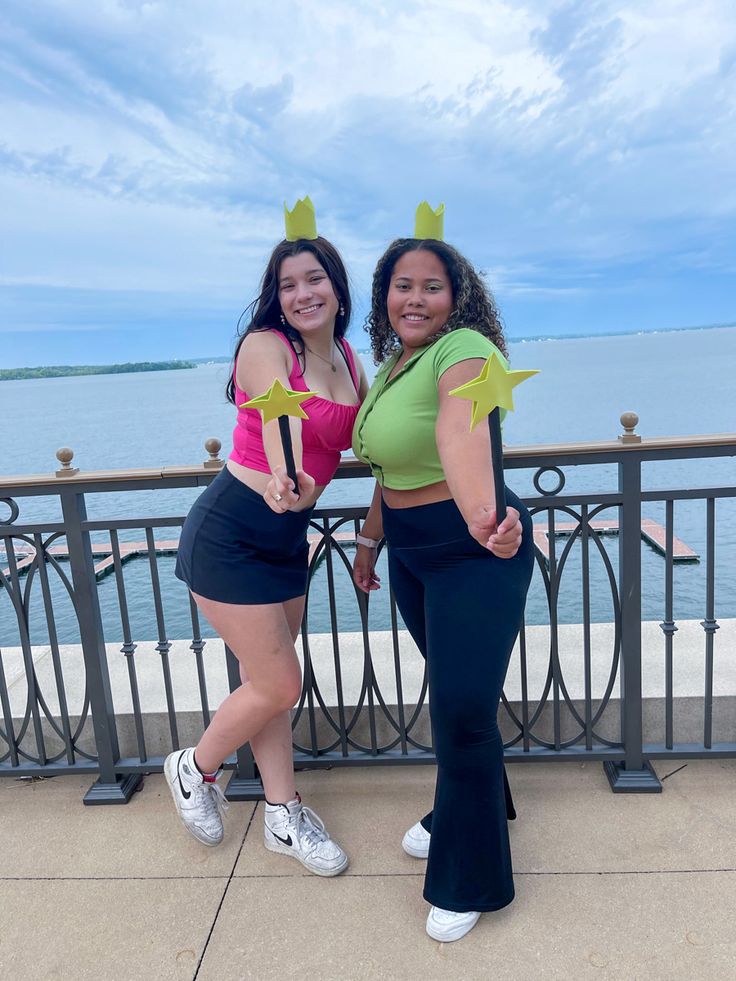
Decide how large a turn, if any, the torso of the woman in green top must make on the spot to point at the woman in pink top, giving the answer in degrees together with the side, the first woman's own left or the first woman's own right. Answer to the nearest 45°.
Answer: approximately 45° to the first woman's own right

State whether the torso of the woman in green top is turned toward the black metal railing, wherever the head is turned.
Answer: no

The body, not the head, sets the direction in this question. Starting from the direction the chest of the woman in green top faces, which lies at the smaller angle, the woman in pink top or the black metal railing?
the woman in pink top

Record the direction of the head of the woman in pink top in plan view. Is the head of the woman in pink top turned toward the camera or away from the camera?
toward the camera

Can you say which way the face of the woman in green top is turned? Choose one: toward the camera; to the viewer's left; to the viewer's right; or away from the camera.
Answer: toward the camera

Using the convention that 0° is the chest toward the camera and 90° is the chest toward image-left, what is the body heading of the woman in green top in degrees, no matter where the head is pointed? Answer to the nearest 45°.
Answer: approximately 45°

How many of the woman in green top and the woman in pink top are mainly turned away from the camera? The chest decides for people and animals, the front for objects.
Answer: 0
